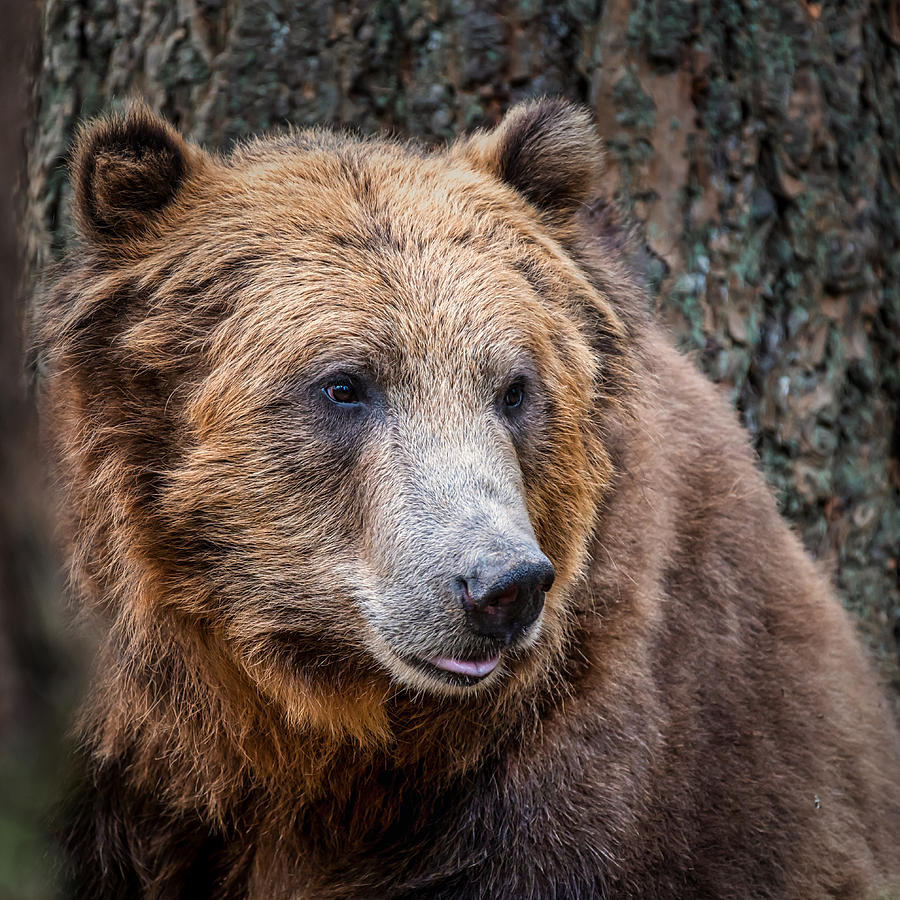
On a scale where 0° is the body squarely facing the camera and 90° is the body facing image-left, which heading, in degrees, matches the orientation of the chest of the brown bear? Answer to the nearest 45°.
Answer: approximately 45°

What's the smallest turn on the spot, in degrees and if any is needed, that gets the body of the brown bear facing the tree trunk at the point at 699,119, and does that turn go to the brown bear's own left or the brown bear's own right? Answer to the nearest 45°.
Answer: approximately 180°
